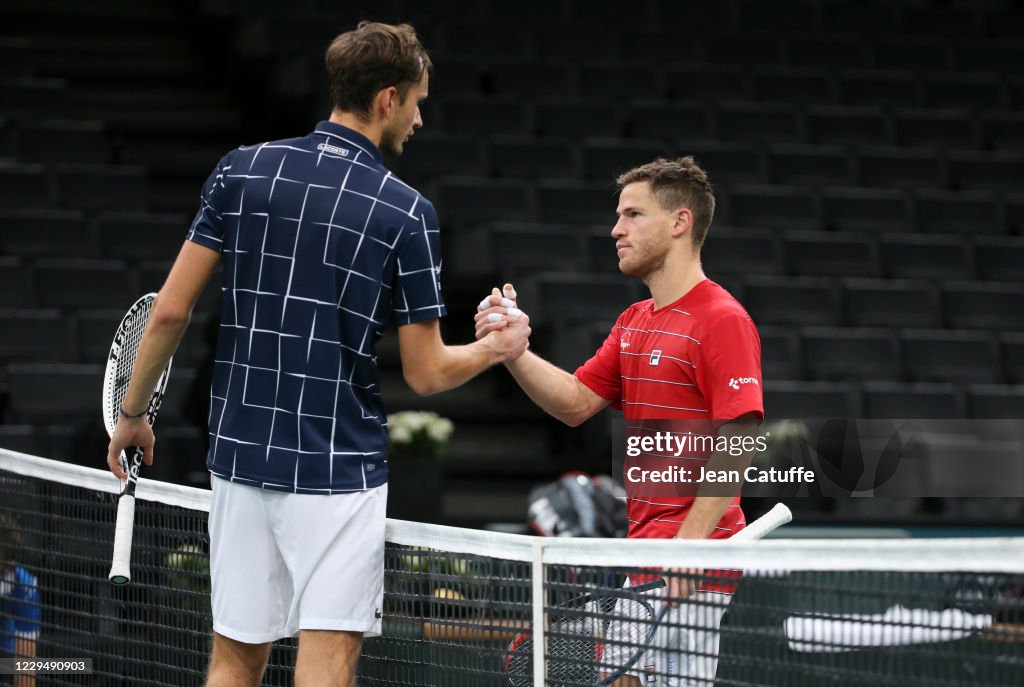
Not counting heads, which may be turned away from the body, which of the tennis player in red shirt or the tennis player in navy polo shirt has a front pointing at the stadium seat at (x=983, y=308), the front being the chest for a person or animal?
the tennis player in navy polo shirt

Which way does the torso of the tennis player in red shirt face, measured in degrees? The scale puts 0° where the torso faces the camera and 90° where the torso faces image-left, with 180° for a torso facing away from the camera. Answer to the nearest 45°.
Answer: approximately 45°

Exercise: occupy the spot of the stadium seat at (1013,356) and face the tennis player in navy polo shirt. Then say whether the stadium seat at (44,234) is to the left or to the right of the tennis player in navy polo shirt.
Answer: right

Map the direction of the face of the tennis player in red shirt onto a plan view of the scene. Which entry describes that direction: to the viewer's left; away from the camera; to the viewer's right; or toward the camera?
to the viewer's left

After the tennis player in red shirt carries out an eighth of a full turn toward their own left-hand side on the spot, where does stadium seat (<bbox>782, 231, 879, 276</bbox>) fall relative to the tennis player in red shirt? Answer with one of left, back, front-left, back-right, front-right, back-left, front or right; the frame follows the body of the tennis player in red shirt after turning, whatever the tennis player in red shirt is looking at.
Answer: back

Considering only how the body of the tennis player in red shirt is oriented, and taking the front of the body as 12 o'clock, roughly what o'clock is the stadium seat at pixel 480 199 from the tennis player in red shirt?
The stadium seat is roughly at 4 o'clock from the tennis player in red shirt.

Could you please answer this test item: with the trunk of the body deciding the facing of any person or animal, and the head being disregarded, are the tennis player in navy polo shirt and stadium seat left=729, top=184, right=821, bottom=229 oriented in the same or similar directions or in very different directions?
very different directions

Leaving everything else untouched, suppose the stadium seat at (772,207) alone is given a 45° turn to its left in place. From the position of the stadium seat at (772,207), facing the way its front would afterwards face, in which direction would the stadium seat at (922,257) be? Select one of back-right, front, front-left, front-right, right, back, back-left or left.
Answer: front-left

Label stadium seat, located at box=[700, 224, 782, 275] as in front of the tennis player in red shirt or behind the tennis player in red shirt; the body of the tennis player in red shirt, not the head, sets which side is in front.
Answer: behind

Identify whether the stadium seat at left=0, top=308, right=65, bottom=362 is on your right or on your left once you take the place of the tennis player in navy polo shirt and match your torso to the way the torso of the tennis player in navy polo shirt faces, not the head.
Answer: on your left

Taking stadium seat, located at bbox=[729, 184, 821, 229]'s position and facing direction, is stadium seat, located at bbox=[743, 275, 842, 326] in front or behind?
in front

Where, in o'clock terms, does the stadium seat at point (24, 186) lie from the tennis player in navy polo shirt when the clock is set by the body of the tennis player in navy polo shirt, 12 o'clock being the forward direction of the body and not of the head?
The stadium seat is roughly at 10 o'clock from the tennis player in navy polo shirt.

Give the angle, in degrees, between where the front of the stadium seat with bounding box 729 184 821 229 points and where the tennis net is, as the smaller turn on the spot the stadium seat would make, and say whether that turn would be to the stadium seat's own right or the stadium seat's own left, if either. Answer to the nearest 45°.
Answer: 0° — it already faces it

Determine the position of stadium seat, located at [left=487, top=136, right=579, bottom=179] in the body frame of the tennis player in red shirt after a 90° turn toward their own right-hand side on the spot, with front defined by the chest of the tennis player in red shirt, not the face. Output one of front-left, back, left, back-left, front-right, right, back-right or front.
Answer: front-right

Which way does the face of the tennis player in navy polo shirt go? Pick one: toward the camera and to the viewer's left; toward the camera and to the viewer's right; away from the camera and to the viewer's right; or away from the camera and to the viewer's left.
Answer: away from the camera and to the viewer's right

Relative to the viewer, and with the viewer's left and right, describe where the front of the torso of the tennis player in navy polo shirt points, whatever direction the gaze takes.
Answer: facing away from the viewer and to the right of the viewer

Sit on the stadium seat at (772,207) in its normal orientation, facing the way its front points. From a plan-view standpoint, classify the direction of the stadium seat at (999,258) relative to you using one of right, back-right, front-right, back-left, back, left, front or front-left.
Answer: left

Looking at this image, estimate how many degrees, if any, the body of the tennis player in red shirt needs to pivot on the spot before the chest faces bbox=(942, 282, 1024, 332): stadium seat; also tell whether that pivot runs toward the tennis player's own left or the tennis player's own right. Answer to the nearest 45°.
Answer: approximately 135° to the tennis player's own right

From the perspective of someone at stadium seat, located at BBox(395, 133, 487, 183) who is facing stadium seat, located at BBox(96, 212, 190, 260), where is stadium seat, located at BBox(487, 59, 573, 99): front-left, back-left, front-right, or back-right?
back-right
